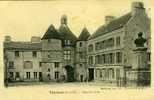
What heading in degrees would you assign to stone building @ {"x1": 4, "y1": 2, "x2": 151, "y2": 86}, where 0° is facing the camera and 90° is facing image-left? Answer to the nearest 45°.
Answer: approximately 0°
